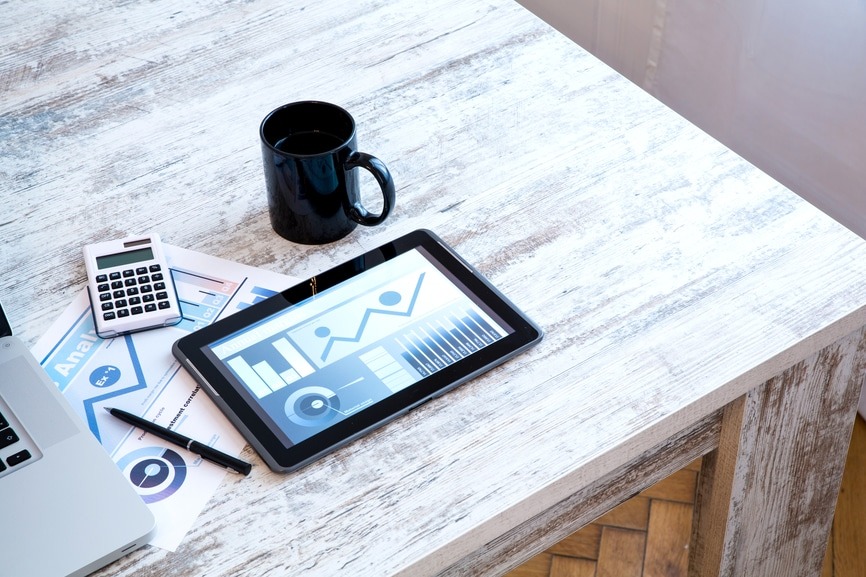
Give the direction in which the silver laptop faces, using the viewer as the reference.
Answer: facing the viewer and to the right of the viewer

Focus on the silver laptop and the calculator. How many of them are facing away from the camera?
0
